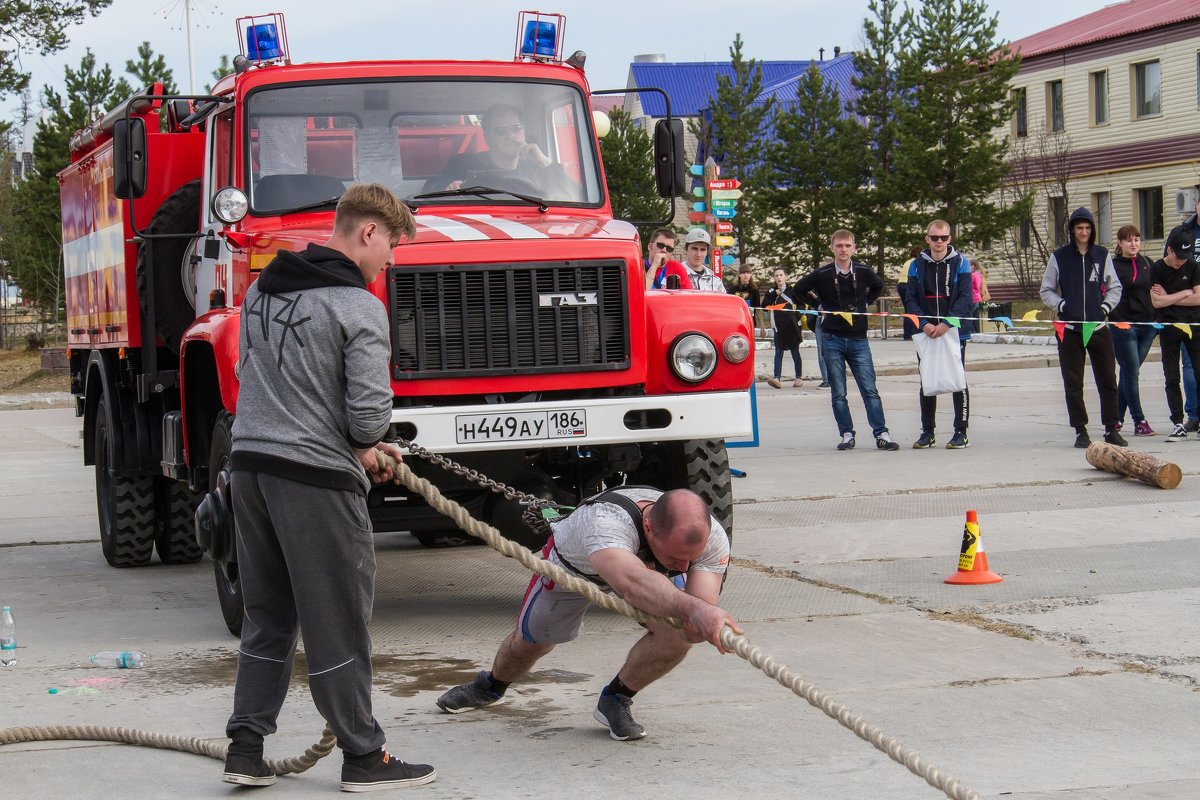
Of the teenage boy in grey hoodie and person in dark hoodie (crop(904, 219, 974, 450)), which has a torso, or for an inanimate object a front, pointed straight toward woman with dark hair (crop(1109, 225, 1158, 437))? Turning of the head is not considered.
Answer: the teenage boy in grey hoodie

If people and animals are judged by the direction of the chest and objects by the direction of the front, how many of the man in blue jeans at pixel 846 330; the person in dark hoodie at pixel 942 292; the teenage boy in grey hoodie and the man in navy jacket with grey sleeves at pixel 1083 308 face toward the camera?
3

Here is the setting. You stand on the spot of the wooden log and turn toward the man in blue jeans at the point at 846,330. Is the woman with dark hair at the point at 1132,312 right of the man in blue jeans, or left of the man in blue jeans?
right

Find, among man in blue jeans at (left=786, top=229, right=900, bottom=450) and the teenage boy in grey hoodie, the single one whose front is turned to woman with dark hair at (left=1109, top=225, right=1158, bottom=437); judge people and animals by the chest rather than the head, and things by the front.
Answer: the teenage boy in grey hoodie

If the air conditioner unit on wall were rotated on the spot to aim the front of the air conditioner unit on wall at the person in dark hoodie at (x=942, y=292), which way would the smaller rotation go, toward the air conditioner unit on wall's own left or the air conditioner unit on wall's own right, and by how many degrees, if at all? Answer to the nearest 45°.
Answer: approximately 45° to the air conditioner unit on wall's own left

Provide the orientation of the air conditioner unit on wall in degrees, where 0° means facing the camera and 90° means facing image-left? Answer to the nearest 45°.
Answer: approximately 45°

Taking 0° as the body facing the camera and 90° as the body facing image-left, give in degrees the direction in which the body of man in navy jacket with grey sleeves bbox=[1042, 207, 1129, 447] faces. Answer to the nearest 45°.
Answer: approximately 0°

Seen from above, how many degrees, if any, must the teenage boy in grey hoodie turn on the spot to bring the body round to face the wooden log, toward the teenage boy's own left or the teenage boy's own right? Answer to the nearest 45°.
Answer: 0° — they already face it

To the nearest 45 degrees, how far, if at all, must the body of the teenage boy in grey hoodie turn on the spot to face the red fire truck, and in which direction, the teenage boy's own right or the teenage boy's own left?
approximately 45° to the teenage boy's own left

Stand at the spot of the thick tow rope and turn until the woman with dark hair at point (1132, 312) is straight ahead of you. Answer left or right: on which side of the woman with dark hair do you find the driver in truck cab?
left

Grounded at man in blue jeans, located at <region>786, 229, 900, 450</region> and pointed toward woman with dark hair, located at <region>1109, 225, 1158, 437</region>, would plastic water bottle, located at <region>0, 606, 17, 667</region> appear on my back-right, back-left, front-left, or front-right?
back-right

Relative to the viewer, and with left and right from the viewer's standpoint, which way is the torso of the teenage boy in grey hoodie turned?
facing away from the viewer and to the right of the viewer

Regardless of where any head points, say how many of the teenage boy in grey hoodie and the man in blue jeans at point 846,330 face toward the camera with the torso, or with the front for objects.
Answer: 1

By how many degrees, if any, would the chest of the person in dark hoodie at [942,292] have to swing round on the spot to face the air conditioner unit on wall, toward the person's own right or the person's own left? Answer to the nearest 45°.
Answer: approximately 180°

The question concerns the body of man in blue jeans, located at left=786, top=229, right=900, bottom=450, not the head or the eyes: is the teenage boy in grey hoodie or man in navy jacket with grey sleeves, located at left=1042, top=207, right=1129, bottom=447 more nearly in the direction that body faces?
the teenage boy in grey hoodie
